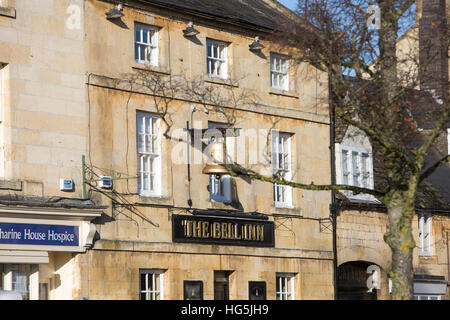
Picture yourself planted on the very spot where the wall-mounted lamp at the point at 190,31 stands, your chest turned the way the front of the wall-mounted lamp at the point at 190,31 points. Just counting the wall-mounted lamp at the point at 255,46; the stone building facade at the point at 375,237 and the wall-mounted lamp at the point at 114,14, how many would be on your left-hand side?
2

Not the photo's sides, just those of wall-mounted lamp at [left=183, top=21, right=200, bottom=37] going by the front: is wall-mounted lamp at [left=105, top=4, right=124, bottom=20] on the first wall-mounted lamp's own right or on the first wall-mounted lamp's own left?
on the first wall-mounted lamp's own right

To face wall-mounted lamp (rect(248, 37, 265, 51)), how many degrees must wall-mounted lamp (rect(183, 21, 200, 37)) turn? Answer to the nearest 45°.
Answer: approximately 90° to its left

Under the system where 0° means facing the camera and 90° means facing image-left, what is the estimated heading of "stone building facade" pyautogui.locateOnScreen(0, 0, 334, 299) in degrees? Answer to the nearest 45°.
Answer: approximately 315°

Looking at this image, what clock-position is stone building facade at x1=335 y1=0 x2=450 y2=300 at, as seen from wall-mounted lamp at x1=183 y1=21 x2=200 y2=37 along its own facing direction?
The stone building facade is roughly at 9 o'clock from the wall-mounted lamp.

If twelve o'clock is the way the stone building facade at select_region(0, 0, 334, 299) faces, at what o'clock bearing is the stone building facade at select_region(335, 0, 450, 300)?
the stone building facade at select_region(335, 0, 450, 300) is roughly at 9 o'clock from the stone building facade at select_region(0, 0, 334, 299).
